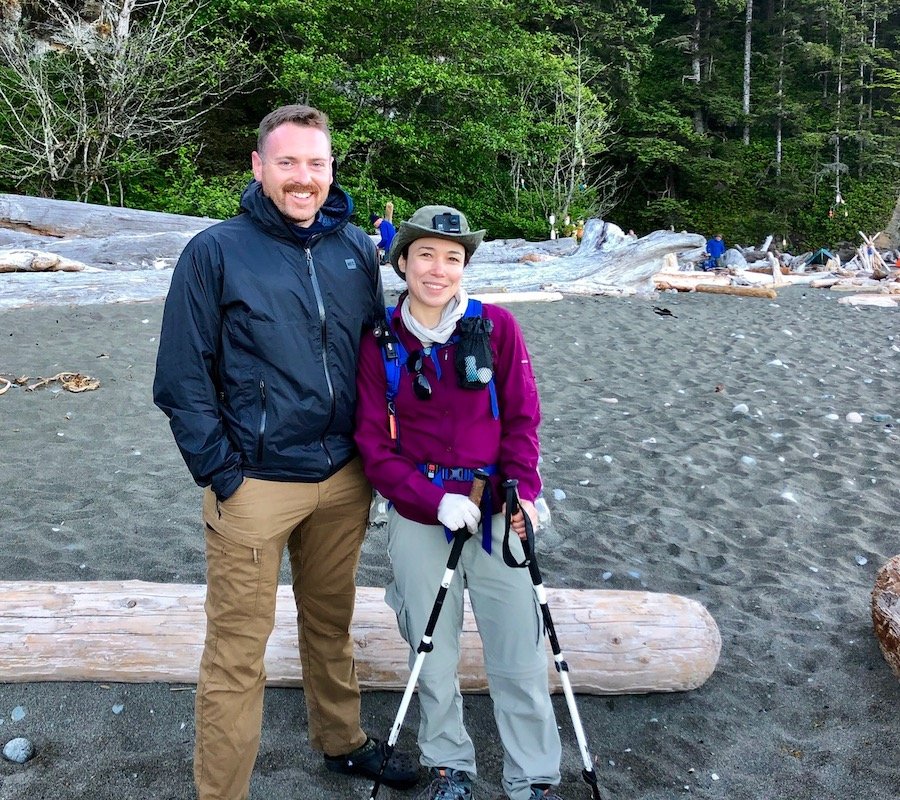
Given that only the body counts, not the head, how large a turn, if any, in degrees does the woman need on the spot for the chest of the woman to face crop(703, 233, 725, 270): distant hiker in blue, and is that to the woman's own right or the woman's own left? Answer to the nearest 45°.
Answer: approximately 180°

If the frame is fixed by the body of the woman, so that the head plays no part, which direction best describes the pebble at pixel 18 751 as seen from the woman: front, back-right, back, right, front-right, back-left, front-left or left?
right

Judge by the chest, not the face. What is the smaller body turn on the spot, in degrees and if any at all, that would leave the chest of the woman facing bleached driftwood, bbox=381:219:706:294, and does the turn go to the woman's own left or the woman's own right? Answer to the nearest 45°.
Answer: approximately 180°

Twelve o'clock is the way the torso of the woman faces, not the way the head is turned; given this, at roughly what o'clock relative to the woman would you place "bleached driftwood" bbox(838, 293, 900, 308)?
The bleached driftwood is roughly at 7 o'clock from the woman.

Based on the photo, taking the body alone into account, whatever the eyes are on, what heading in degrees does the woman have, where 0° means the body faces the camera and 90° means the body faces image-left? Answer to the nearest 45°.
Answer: approximately 0°
